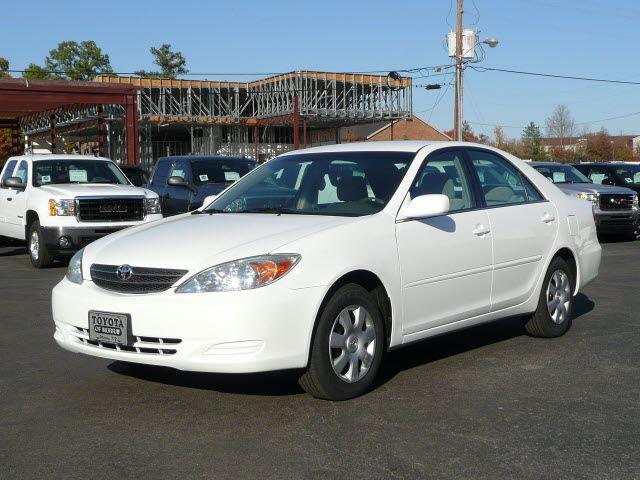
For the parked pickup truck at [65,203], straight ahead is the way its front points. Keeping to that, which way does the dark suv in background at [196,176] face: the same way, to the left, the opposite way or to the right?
the same way

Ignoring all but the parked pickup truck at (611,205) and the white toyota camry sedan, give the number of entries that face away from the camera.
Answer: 0

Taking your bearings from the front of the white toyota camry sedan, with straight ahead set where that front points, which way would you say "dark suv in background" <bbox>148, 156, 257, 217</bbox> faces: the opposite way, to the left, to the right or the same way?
to the left

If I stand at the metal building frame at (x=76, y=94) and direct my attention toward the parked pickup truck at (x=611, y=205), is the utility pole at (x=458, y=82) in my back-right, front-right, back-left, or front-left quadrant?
front-left

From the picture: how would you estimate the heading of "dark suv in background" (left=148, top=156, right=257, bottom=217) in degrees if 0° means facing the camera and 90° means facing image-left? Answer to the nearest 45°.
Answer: approximately 315°

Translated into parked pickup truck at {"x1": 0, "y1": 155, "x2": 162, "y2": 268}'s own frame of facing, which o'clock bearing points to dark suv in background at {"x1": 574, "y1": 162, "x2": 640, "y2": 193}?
The dark suv in background is roughly at 10 o'clock from the parked pickup truck.

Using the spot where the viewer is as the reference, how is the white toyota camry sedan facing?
facing the viewer and to the left of the viewer

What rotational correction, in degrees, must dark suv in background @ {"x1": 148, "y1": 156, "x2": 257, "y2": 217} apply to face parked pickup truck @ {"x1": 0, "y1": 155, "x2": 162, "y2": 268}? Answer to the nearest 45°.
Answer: approximately 90° to its right

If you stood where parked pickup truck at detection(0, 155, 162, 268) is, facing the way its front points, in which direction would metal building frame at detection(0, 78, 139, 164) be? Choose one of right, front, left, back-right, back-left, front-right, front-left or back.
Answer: back-left

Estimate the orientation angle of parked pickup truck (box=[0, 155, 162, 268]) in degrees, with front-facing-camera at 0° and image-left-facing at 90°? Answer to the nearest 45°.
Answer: approximately 315°

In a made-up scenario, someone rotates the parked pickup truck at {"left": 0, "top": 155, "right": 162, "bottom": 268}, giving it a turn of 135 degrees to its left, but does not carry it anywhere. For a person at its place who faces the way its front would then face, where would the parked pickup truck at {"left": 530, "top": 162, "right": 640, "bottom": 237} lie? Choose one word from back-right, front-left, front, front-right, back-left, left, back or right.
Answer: right

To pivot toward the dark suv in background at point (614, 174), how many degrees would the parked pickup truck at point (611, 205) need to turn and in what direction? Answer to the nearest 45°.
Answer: approximately 135° to its left

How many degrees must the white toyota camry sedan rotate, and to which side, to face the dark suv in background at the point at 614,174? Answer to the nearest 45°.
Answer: approximately 180°

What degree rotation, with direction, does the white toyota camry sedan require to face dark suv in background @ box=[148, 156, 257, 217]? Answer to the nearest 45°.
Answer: approximately 135° to its right

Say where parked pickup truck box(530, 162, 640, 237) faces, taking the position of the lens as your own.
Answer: facing the viewer and to the right of the viewer

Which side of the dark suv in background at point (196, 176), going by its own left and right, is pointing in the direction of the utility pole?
left
